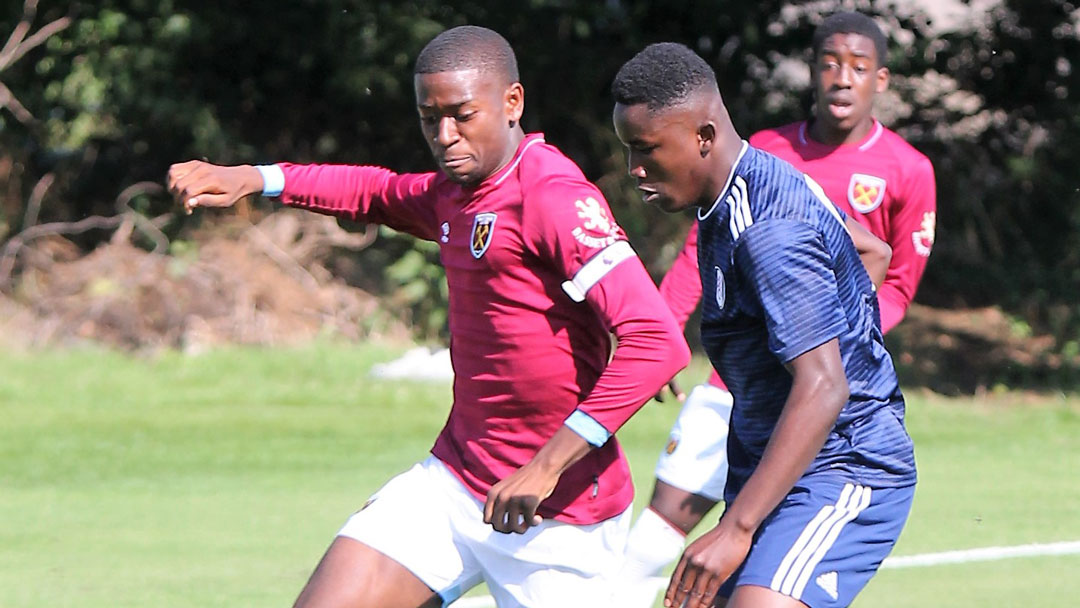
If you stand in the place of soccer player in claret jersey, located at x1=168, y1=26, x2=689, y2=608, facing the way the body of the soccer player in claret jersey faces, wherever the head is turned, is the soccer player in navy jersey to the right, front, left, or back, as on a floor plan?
left

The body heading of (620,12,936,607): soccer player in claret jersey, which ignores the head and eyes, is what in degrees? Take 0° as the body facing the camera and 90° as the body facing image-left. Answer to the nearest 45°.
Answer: approximately 0°

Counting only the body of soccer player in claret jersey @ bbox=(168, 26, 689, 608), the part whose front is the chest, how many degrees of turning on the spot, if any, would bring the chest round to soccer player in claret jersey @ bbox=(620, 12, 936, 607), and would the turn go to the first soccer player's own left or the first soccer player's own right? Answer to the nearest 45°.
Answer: approximately 180°

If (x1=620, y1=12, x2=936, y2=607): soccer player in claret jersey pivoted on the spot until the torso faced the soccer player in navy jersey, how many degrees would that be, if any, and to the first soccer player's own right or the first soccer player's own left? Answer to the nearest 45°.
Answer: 0° — they already face them

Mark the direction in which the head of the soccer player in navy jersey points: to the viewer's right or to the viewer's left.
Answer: to the viewer's left

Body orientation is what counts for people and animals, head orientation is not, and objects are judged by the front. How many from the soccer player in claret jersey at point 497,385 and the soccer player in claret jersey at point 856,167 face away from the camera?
0

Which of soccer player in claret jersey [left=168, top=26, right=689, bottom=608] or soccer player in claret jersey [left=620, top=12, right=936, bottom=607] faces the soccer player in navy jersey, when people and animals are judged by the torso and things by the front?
soccer player in claret jersey [left=620, top=12, right=936, bottom=607]
